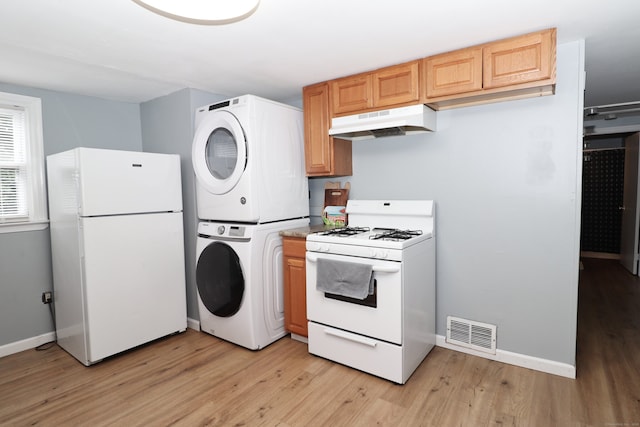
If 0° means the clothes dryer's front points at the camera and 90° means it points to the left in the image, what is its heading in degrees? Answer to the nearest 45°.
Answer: approximately 45°

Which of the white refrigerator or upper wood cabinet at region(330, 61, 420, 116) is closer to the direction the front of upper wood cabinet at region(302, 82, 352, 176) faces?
the white refrigerator

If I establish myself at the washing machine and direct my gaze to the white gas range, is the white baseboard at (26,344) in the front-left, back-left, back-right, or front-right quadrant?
back-right

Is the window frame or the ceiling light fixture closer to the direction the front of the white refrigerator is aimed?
the ceiling light fixture

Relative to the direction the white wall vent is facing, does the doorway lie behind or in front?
behind

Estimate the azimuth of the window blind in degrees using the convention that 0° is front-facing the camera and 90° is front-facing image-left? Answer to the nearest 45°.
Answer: approximately 315°

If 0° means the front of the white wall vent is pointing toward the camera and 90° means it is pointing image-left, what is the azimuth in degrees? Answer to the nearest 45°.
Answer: approximately 45°
